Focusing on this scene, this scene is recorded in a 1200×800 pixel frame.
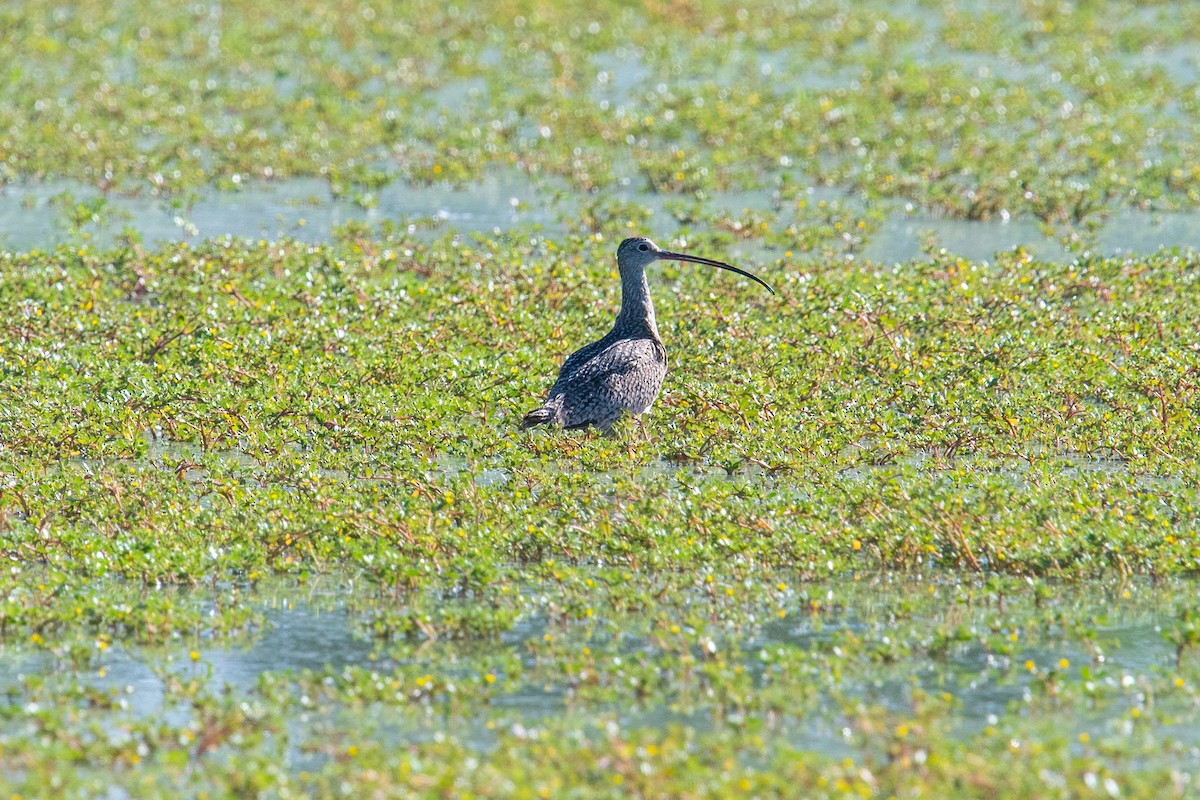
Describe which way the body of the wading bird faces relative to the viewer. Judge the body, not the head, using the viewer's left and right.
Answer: facing to the right of the viewer
